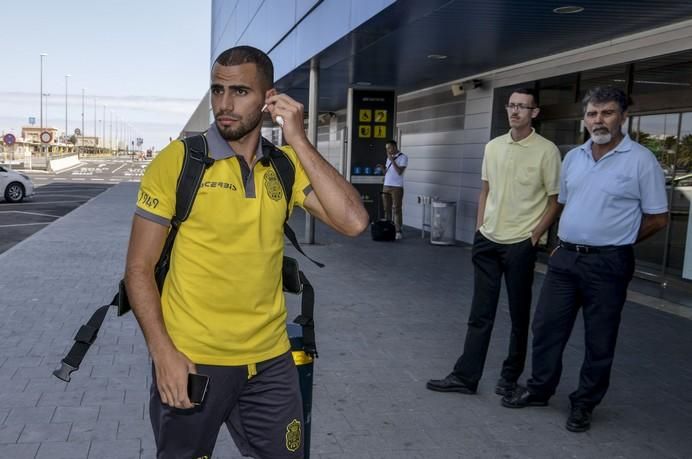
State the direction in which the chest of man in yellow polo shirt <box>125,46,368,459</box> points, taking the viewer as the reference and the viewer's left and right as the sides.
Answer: facing the viewer and to the right of the viewer

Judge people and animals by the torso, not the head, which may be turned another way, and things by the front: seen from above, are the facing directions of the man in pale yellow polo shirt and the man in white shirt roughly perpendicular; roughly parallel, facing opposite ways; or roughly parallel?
roughly parallel

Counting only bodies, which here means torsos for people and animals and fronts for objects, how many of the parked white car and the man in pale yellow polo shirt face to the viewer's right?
1

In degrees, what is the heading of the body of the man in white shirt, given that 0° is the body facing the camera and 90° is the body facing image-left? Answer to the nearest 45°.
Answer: approximately 45°

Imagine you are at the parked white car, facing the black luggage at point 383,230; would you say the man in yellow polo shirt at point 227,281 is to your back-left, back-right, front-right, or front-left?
front-right

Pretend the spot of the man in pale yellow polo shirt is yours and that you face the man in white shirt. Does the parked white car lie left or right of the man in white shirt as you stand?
left

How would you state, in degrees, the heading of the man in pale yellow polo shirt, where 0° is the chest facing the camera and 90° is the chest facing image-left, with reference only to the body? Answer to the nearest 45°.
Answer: approximately 45°

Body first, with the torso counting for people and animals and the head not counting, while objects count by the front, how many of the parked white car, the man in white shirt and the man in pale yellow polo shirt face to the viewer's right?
1

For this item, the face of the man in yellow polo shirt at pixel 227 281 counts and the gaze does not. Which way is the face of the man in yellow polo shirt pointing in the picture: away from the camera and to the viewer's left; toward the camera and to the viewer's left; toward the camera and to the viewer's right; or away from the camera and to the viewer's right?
toward the camera and to the viewer's left

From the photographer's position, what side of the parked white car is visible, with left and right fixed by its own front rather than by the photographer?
right

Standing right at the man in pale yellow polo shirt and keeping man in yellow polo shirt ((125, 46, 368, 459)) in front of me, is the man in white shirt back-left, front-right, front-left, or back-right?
back-right

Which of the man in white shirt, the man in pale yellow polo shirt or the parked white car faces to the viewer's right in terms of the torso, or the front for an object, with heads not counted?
the parked white car

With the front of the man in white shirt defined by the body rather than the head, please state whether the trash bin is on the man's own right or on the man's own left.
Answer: on the man's own left

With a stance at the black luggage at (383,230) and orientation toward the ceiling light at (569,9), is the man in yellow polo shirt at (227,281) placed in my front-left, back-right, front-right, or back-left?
front-right

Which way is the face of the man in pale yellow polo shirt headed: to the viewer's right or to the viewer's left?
to the viewer's left

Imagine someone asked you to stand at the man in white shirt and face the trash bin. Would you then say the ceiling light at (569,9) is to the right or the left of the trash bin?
right
